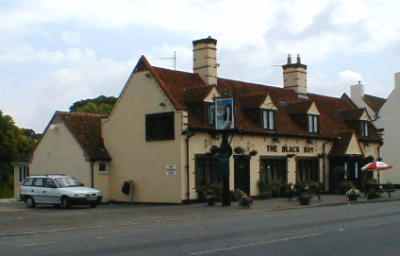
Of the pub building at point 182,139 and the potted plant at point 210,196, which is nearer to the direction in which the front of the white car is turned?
the potted plant

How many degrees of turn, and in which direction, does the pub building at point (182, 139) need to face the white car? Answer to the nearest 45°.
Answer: approximately 90° to its right

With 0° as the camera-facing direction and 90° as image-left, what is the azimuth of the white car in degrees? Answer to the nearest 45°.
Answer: approximately 315°

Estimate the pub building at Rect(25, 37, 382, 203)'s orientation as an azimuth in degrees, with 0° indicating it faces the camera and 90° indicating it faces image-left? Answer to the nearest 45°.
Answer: approximately 315°
